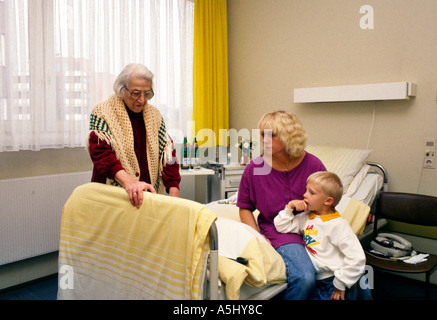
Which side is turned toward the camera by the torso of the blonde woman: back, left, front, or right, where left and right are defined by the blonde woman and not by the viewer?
front

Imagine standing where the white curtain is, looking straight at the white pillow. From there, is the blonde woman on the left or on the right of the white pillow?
right

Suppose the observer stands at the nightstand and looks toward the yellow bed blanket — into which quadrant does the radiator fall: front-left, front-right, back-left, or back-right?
front-right

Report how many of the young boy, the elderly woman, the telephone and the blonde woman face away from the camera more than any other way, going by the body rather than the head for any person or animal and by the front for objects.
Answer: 0

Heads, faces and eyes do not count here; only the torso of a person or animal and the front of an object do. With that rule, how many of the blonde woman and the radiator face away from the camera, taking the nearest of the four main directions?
0

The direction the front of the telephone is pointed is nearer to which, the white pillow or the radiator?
the radiator

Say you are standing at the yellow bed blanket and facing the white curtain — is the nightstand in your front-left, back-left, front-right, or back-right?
front-right

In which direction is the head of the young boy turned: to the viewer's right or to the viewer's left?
to the viewer's left

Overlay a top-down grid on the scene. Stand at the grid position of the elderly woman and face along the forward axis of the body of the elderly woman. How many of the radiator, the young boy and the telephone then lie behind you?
1

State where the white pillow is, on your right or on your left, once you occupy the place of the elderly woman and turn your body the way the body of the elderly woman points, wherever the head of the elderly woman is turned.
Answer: on your left

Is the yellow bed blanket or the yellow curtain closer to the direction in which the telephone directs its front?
the yellow bed blanket
